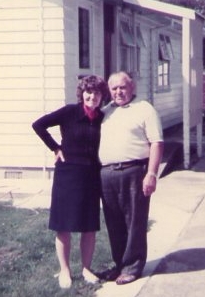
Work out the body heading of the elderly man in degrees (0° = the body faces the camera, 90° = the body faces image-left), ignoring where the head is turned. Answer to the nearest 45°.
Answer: approximately 45°

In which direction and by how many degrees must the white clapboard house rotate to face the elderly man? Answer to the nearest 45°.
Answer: approximately 45° to its right
